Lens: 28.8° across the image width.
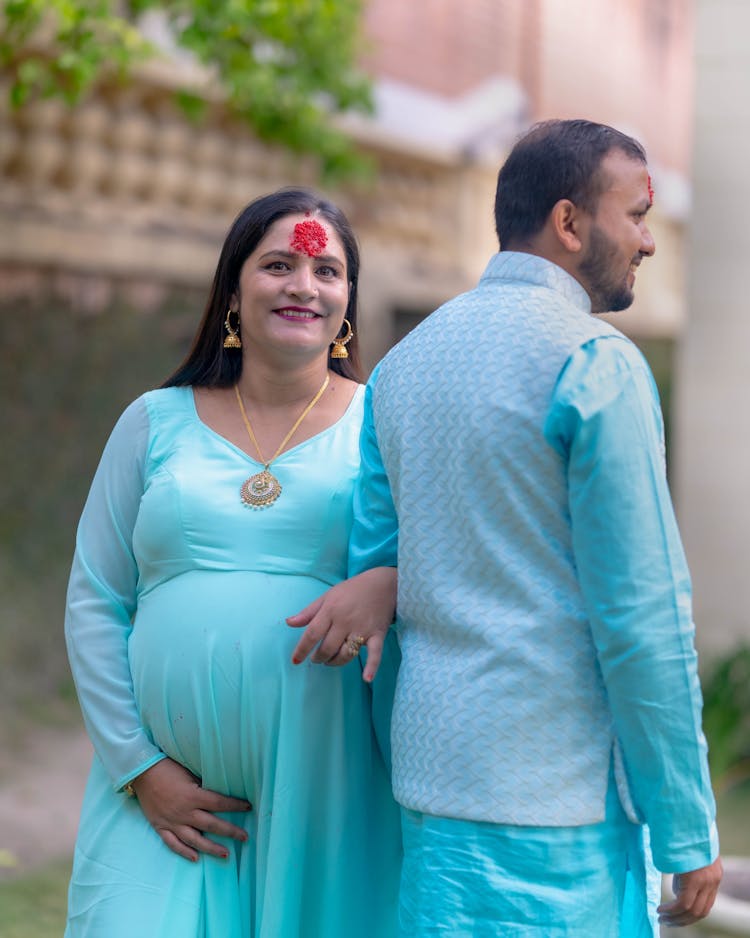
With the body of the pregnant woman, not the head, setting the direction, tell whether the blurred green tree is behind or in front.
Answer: behind

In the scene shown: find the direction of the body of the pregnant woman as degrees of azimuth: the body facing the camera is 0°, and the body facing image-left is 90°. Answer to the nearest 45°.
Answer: approximately 0°
